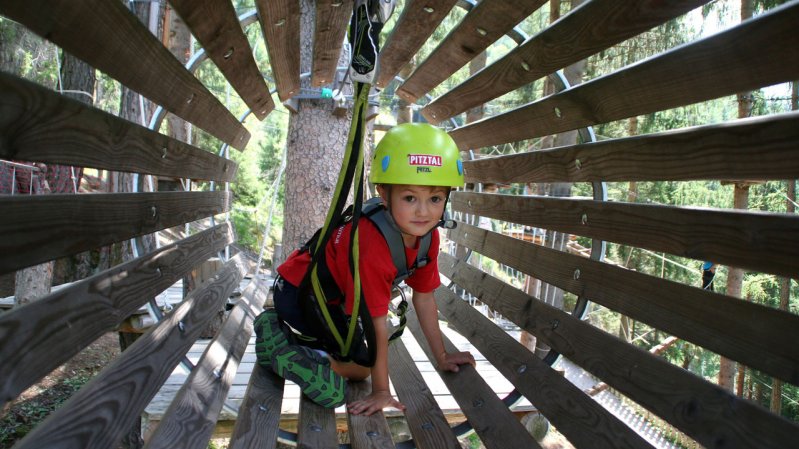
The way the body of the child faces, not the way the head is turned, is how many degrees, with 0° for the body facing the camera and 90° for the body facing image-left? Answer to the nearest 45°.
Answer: approximately 315°

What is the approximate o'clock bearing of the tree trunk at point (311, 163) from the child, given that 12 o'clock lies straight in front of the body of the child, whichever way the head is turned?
The tree trunk is roughly at 7 o'clock from the child.
